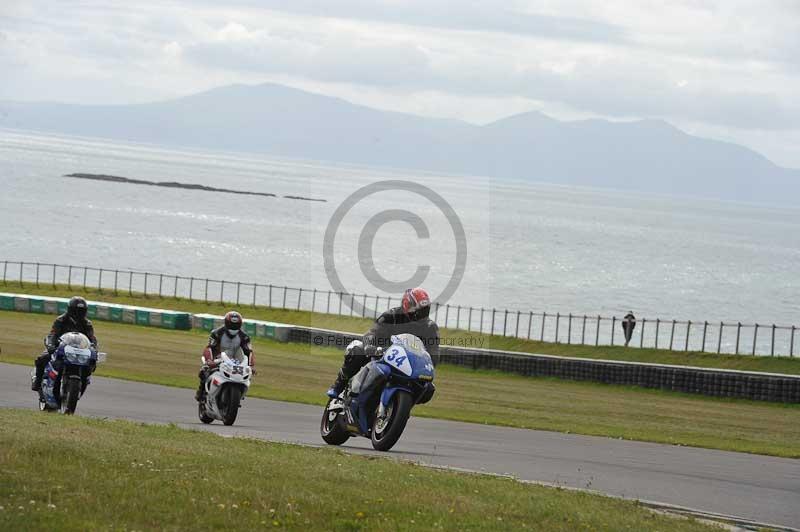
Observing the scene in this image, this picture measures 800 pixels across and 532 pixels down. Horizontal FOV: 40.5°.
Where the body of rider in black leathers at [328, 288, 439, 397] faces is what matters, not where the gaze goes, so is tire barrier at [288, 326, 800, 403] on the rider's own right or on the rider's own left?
on the rider's own left

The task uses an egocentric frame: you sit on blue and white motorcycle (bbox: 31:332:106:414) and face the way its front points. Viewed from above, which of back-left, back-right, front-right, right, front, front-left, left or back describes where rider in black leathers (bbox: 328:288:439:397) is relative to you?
front

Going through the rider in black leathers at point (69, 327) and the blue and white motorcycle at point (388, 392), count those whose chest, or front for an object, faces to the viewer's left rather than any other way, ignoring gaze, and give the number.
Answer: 0

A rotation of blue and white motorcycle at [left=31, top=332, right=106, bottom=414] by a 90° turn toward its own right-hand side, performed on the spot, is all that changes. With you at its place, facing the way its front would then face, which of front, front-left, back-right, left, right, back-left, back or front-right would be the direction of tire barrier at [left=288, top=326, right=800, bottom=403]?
back

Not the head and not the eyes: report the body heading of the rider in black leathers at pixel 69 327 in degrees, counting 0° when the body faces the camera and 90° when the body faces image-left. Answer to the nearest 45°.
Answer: approximately 315°

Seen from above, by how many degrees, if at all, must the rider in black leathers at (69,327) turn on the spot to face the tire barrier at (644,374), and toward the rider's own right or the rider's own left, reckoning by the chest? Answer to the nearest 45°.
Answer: approximately 90° to the rider's own left

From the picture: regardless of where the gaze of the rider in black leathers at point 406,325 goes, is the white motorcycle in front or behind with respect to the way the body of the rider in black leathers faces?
behind
